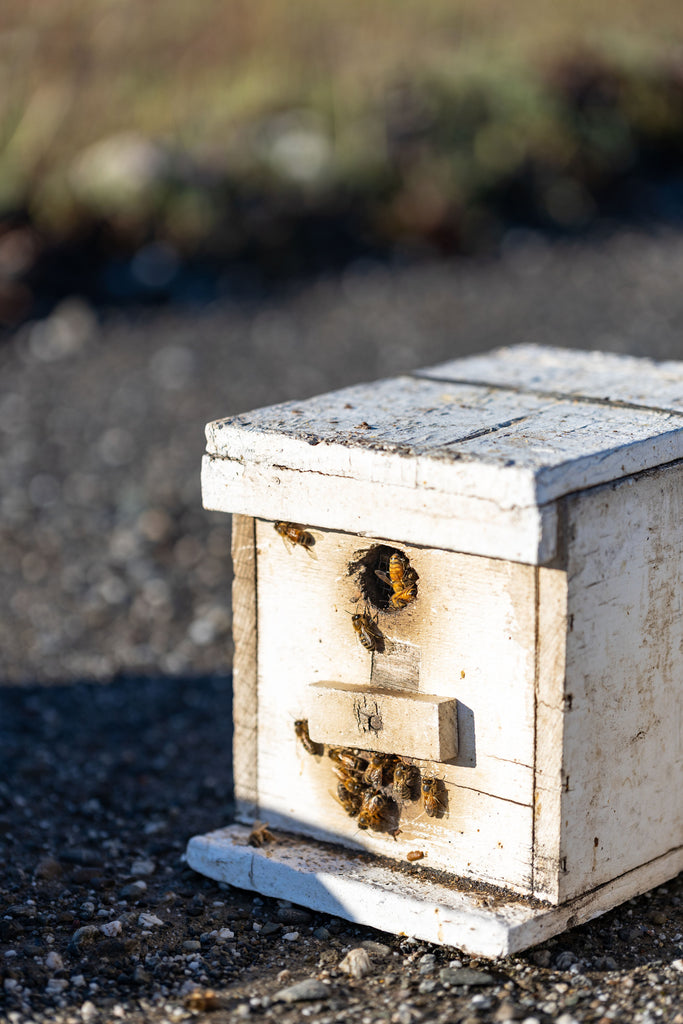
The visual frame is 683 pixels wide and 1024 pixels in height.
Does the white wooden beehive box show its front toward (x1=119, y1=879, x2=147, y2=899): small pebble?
no

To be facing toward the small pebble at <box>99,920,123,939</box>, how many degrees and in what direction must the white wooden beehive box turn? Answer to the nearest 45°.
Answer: approximately 45° to its right

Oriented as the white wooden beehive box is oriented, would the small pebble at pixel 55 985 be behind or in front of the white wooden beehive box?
in front

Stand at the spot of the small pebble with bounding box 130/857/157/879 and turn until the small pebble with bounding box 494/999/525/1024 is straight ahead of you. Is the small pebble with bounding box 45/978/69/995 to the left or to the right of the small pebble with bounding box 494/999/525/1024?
right

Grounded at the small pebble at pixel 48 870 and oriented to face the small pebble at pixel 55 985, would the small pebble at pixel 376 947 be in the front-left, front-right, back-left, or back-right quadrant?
front-left

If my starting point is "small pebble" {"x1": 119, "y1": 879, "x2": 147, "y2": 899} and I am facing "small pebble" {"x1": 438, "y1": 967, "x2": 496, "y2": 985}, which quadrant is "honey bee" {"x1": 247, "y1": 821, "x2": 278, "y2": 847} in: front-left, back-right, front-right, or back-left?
front-left

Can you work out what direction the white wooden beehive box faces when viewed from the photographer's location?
facing the viewer and to the left of the viewer

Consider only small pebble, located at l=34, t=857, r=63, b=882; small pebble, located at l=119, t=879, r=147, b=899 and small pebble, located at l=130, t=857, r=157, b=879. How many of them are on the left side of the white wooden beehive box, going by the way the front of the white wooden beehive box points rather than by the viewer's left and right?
0

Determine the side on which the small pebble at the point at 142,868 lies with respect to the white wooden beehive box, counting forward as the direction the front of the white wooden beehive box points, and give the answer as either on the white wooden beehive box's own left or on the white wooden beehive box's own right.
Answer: on the white wooden beehive box's own right
